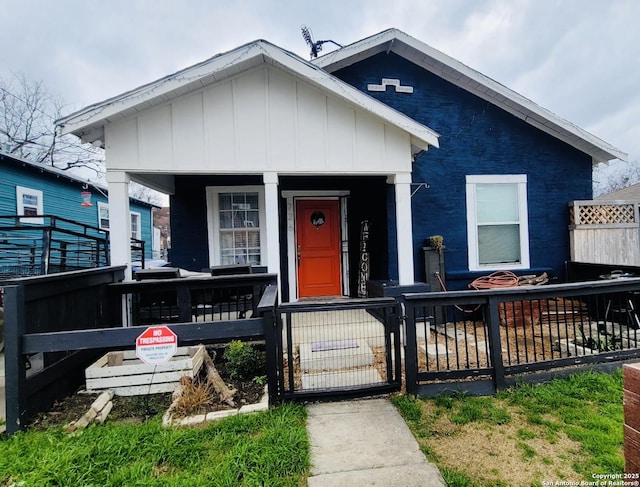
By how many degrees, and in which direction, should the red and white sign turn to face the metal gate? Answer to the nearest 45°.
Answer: approximately 90° to its left

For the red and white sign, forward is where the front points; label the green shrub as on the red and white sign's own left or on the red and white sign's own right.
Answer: on the red and white sign's own left

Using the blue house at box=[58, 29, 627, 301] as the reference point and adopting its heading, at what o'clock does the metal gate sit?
The metal gate is roughly at 1 o'clock from the blue house.

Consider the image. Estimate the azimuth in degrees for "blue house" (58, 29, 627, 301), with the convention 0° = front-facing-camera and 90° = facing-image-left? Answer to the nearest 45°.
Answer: approximately 0°

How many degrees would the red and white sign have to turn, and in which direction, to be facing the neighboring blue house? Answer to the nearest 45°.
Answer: approximately 180°

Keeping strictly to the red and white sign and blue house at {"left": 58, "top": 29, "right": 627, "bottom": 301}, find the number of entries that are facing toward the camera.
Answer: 2

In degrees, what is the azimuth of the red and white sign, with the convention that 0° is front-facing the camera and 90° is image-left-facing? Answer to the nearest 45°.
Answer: approximately 0°

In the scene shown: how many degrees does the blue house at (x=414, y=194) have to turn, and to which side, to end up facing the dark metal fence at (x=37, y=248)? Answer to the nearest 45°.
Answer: approximately 90° to its right

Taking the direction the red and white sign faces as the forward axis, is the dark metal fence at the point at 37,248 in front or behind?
behind

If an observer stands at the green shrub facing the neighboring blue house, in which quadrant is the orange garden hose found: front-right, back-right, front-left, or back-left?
back-right
